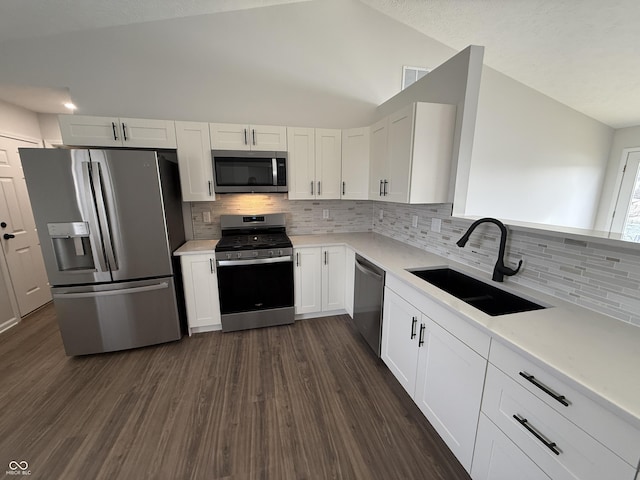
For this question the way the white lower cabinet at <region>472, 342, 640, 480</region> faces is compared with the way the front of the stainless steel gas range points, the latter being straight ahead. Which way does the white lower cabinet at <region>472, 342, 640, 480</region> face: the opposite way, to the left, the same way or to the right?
to the right

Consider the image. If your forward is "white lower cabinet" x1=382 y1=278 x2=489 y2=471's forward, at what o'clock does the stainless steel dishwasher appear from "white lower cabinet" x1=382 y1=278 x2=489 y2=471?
The stainless steel dishwasher is roughly at 3 o'clock from the white lower cabinet.

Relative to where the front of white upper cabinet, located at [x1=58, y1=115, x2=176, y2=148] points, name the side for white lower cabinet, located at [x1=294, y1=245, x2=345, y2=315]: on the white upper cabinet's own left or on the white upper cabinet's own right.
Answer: on the white upper cabinet's own left

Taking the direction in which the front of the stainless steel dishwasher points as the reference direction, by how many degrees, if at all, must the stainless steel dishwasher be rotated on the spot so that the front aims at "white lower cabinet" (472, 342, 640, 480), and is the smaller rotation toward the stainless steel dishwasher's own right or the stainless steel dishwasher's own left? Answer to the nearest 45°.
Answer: approximately 90° to the stainless steel dishwasher's own left

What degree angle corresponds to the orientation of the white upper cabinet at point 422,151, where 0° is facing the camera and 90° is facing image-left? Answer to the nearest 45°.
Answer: approximately 45°

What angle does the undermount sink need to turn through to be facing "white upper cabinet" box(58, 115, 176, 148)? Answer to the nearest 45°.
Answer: approximately 45° to its right

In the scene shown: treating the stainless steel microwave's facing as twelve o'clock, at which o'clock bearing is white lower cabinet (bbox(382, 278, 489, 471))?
The white lower cabinet is roughly at 11 o'clock from the stainless steel microwave.

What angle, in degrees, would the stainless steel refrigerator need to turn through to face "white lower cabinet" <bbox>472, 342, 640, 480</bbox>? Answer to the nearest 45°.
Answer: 0° — it already faces it

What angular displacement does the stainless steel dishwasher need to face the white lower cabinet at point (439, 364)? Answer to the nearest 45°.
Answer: approximately 90° to its left

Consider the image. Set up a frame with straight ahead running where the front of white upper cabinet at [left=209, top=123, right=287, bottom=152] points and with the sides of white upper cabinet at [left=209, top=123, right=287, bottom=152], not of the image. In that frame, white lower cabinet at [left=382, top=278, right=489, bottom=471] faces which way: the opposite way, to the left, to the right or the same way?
to the right
